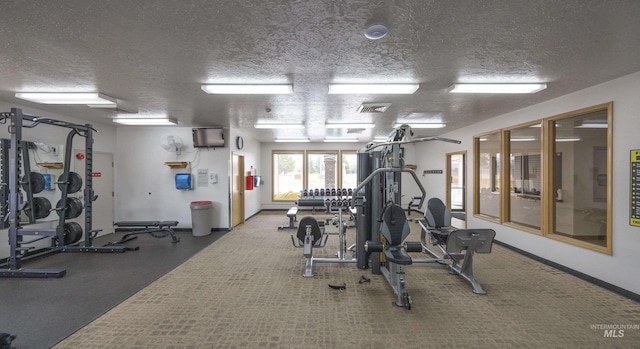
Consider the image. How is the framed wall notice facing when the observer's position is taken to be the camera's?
facing the viewer and to the left of the viewer

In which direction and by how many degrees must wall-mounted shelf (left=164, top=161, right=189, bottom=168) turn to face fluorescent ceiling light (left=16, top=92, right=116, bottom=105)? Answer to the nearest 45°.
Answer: approximately 45° to its right

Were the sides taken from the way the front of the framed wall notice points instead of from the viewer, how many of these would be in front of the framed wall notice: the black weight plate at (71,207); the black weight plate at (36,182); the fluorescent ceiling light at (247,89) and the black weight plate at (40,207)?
4

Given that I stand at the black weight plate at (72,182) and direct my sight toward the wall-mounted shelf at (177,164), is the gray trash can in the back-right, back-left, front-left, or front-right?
front-right

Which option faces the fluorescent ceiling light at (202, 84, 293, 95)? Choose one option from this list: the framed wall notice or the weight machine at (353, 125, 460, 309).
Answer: the framed wall notice

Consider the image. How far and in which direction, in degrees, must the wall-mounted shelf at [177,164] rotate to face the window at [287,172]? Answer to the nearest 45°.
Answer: approximately 135° to its left

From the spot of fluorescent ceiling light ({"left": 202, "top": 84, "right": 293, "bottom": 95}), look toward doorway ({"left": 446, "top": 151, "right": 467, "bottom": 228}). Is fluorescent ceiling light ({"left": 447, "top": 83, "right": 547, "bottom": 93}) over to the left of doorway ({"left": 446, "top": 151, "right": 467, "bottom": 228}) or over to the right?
right

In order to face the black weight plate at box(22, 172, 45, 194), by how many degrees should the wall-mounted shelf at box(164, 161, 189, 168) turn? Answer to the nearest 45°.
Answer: approximately 45° to its right

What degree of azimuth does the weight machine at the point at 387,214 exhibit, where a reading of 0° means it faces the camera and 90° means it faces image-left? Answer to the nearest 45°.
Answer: approximately 315°

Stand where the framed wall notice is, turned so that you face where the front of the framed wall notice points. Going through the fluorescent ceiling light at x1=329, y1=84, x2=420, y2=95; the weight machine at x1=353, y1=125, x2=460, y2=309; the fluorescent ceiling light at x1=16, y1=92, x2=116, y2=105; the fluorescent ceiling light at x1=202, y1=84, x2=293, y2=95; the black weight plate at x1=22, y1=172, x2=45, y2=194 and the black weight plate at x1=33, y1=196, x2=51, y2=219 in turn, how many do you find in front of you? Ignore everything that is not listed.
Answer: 6

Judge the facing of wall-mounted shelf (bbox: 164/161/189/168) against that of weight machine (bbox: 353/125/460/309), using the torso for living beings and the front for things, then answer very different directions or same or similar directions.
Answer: same or similar directions

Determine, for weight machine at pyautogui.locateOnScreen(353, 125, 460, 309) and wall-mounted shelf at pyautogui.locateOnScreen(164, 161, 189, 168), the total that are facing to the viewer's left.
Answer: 0

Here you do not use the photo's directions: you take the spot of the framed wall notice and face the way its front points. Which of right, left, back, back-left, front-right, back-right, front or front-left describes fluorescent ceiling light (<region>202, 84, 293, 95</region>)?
front

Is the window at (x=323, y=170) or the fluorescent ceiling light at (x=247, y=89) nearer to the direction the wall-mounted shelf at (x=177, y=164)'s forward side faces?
the fluorescent ceiling light

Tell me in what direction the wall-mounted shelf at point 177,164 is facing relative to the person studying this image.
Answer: facing the viewer

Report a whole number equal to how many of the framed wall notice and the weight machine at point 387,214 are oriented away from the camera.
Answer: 0

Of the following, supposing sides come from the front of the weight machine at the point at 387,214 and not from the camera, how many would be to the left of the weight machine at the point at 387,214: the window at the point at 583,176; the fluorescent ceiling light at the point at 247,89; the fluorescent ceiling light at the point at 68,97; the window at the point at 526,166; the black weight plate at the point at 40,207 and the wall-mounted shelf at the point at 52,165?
2
